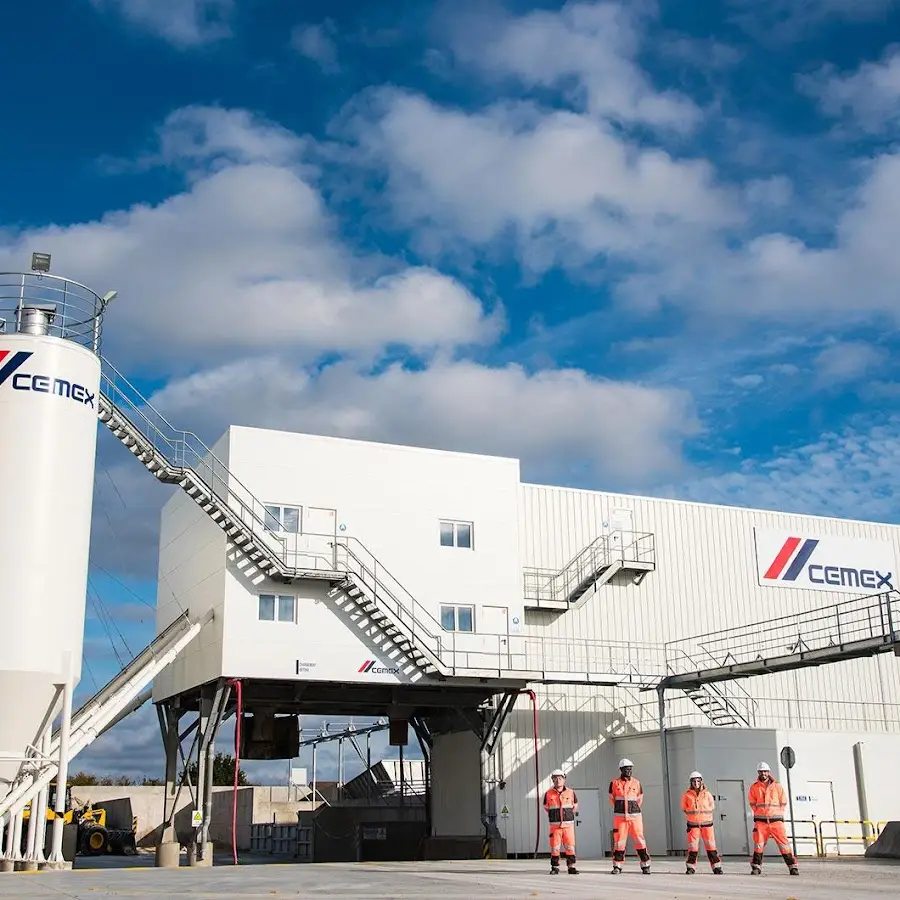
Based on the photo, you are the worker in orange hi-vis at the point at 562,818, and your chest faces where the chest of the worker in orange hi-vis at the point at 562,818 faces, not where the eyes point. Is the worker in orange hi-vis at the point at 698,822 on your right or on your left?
on your left

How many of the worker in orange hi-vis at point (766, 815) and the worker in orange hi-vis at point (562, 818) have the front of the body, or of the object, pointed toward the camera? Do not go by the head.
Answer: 2

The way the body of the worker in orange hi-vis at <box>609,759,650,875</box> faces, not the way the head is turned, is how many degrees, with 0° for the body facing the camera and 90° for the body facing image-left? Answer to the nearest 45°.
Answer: approximately 0°

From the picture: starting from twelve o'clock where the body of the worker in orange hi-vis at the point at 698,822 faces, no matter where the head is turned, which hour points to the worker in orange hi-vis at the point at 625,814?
the worker in orange hi-vis at the point at 625,814 is roughly at 2 o'clock from the worker in orange hi-vis at the point at 698,822.

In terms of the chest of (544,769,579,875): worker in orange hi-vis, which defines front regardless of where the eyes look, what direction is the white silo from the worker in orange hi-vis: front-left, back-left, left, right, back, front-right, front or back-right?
right
